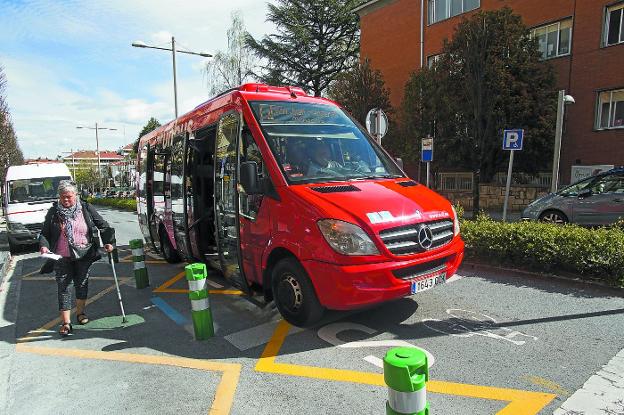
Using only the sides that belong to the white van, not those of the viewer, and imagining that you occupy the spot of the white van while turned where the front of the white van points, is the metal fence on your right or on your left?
on your left

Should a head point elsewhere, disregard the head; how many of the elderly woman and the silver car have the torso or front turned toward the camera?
1

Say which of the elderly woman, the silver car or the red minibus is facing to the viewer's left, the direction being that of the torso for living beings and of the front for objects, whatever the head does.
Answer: the silver car

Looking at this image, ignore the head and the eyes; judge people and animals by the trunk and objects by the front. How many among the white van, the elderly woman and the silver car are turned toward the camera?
2

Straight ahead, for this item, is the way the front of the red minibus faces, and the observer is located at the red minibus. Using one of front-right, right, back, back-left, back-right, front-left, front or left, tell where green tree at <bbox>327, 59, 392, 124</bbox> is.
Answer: back-left

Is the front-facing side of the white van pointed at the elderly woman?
yes

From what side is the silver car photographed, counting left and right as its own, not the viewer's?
left

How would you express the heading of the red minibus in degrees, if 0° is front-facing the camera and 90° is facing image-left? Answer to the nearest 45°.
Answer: approximately 315°

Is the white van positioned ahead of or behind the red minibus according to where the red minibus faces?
behind

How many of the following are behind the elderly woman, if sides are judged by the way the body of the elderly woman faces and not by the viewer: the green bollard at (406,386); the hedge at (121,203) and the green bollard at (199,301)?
1
